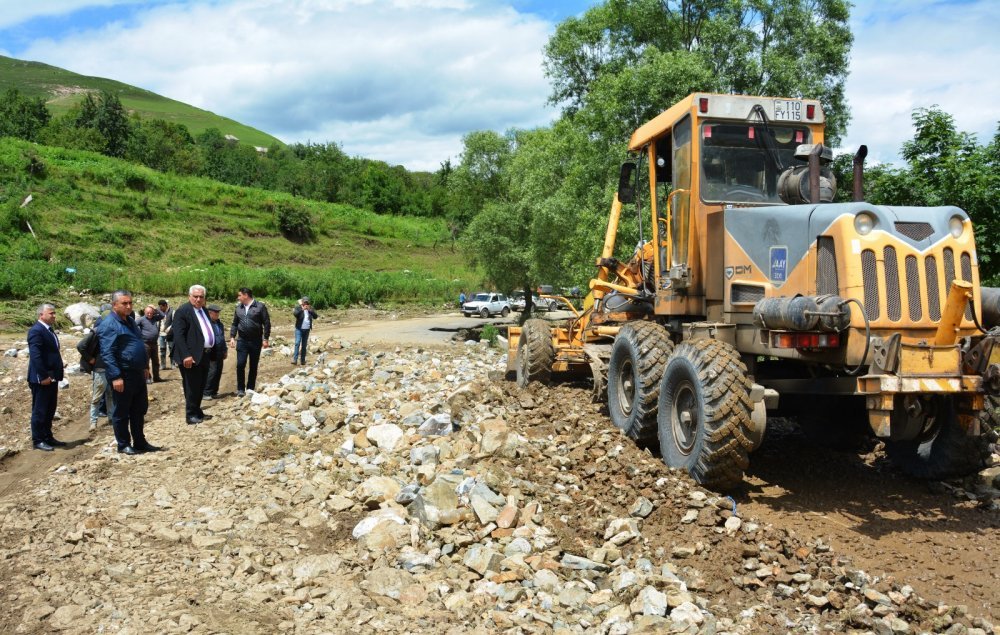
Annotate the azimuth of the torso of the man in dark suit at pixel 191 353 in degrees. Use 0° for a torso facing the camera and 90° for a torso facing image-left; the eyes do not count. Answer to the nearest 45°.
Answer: approximately 315°

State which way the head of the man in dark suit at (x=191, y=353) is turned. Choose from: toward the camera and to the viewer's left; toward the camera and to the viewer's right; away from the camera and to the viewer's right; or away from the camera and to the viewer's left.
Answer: toward the camera and to the viewer's right

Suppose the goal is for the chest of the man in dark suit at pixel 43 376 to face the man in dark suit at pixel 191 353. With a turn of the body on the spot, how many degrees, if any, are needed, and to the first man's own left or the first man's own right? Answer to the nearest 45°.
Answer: approximately 45° to the first man's own left

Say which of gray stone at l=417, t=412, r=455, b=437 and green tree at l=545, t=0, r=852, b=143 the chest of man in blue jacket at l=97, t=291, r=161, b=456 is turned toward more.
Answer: the gray stone

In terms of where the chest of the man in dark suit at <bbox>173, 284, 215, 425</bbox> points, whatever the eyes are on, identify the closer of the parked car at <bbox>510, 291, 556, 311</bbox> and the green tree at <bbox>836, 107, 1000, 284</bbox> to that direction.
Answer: the green tree

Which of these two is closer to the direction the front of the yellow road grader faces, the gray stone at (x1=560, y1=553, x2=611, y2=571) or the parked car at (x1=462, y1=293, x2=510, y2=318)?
the parked car

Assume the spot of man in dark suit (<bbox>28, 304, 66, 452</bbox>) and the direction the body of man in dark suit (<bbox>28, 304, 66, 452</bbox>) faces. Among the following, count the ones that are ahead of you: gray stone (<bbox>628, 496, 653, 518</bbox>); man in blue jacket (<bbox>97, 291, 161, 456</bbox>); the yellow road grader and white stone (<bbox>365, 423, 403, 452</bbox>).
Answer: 4

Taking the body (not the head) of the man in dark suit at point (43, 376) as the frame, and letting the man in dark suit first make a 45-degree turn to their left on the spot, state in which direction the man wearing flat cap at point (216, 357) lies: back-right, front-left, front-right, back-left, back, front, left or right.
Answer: front-left

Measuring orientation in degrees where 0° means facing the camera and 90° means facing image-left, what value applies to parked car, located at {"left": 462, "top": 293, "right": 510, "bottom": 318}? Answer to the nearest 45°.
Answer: approximately 45°

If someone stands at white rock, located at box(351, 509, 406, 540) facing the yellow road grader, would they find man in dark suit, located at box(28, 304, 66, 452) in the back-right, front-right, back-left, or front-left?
back-left

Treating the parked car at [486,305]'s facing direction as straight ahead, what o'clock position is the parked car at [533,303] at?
the parked car at [533,303] is roughly at 6 o'clock from the parked car at [486,305].

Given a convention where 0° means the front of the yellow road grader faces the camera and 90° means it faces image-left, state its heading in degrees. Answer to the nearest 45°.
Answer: approximately 135°

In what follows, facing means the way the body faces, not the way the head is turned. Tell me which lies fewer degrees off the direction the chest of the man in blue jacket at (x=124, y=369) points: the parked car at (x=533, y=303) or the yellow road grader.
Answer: the yellow road grader

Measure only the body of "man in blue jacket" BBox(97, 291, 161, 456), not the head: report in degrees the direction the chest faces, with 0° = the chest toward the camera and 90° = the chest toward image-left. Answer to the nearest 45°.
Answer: approximately 315°

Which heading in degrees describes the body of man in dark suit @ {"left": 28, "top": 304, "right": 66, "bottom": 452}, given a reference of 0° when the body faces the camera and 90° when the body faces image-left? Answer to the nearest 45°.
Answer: approximately 315°

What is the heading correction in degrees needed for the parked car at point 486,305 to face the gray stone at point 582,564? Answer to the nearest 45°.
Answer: approximately 45° to its left
